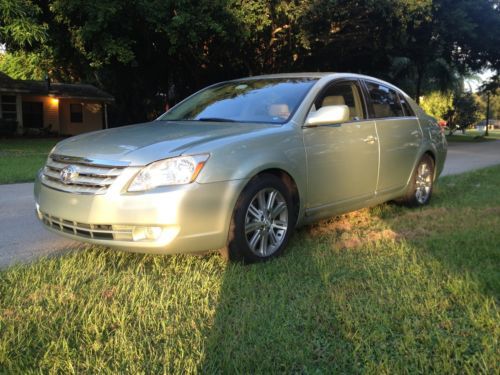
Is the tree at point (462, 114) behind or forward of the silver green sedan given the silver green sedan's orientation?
behind

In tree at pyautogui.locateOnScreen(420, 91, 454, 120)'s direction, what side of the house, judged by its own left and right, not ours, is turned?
left

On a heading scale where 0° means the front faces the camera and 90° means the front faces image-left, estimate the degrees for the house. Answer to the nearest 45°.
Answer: approximately 0°

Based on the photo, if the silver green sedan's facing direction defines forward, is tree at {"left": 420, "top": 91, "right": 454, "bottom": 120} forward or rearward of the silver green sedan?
rearward

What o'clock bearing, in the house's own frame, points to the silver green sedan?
The silver green sedan is roughly at 12 o'clock from the house.

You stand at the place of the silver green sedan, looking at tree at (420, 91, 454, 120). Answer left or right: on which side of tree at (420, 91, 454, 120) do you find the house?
left

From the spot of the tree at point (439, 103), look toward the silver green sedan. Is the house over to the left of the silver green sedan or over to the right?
right

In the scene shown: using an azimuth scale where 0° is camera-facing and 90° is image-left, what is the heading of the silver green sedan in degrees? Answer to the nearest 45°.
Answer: approximately 45°
